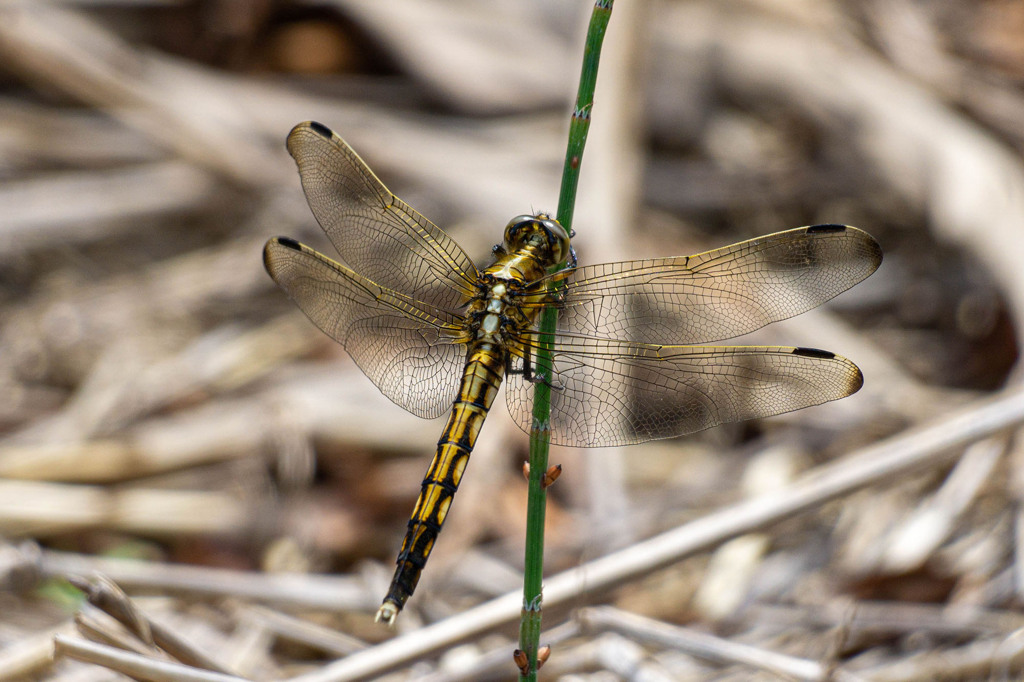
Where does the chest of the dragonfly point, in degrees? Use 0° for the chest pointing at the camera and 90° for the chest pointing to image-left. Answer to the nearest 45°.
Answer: approximately 225°
